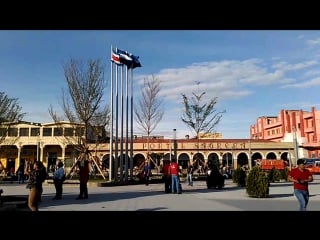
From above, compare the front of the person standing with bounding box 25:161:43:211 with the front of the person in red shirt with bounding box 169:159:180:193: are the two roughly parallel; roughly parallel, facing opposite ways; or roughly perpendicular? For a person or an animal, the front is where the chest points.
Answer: roughly perpendicular

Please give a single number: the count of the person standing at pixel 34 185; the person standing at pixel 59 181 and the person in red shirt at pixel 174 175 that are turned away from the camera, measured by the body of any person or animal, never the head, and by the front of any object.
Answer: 1

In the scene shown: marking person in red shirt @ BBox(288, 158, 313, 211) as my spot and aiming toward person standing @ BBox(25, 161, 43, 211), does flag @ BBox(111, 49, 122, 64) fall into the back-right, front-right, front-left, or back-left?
front-right

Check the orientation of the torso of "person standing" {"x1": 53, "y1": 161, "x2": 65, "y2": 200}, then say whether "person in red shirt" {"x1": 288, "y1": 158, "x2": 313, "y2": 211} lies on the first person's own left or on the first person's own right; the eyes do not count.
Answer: on the first person's own right

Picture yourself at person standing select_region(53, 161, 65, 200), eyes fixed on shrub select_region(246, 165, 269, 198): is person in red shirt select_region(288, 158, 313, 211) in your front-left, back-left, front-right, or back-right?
front-right
